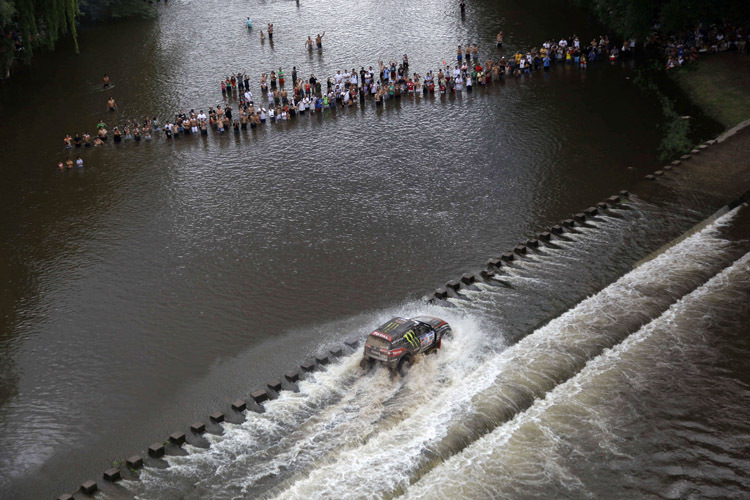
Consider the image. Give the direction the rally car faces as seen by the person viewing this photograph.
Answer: facing away from the viewer and to the right of the viewer
